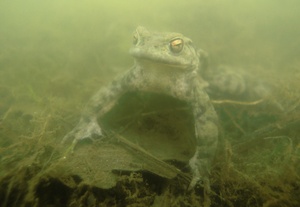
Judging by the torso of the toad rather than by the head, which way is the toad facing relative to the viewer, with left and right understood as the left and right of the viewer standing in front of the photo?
facing the viewer and to the left of the viewer
